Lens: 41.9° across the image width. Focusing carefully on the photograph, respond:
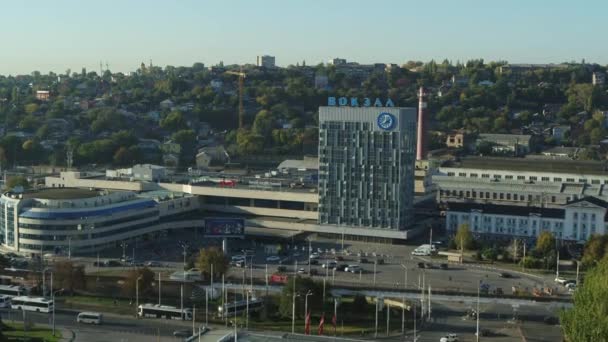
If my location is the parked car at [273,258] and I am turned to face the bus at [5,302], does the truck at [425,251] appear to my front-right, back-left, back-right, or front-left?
back-left

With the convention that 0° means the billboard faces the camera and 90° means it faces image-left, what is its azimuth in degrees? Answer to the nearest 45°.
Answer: approximately 0°

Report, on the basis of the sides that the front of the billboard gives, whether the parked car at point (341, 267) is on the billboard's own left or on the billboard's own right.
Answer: on the billboard's own left

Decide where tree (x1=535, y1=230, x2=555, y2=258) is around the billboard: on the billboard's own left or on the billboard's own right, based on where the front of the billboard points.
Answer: on the billboard's own left

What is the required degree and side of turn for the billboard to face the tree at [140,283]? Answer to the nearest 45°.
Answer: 0° — it already faces it

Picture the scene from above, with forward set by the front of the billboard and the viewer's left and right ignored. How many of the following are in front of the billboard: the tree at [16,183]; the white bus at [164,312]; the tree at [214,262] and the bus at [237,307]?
3

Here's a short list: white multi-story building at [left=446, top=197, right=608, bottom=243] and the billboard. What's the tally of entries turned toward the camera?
2
